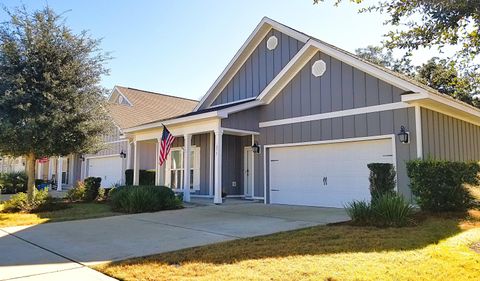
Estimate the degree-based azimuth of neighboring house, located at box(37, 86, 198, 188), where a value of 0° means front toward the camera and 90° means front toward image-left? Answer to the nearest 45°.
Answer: approximately 45°

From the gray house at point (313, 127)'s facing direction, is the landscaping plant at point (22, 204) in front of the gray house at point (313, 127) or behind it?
in front

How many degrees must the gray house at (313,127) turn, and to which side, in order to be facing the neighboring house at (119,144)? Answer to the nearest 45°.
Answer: approximately 90° to its right

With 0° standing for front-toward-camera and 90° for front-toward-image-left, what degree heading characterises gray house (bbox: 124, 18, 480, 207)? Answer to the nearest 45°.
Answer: approximately 45°

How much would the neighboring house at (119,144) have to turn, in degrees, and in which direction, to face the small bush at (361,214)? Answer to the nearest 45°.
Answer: approximately 45° to its left

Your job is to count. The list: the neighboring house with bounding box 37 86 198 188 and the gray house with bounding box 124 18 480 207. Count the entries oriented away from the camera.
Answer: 0
